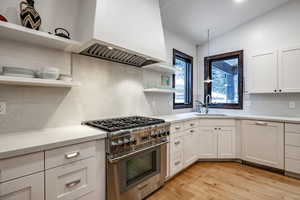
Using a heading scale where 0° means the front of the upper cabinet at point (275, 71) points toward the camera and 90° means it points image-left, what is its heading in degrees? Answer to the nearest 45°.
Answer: approximately 45°

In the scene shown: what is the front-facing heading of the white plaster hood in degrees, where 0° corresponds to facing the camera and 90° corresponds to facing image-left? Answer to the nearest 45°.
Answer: approximately 315°

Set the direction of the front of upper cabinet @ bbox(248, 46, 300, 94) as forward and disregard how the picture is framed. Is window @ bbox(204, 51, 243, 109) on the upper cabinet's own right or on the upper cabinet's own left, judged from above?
on the upper cabinet's own right

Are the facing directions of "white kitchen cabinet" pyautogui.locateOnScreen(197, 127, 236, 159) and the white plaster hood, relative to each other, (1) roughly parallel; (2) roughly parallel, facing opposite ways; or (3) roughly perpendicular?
roughly perpendicular

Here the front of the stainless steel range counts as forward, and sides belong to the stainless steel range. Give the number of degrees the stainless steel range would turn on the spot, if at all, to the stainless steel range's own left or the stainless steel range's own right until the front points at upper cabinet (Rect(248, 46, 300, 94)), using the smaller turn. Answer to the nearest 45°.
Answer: approximately 45° to the stainless steel range's own left

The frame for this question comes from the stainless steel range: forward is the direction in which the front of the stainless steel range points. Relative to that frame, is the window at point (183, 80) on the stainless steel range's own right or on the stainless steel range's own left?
on the stainless steel range's own left

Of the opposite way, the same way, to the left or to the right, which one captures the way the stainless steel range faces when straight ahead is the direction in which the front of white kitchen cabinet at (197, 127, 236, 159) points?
to the left
